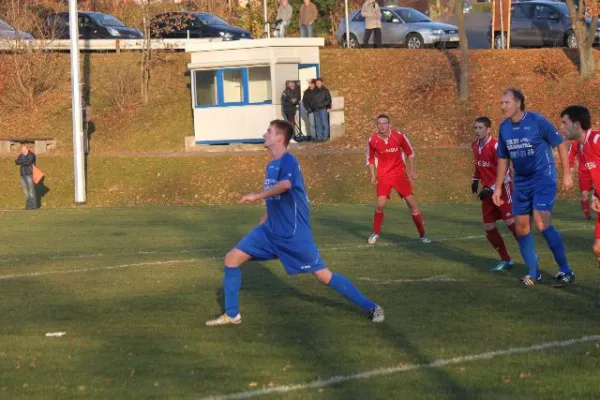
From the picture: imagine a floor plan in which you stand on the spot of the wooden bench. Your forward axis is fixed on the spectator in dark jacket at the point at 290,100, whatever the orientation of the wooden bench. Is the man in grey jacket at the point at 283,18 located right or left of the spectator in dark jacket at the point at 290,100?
left

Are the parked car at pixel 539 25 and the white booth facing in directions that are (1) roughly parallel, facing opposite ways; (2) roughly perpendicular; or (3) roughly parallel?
roughly perpendicular

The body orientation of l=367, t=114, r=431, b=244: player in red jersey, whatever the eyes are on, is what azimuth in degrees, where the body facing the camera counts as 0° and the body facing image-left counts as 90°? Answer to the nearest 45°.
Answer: approximately 0°

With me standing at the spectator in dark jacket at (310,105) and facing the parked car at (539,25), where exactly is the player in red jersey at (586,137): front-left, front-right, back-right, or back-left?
back-right

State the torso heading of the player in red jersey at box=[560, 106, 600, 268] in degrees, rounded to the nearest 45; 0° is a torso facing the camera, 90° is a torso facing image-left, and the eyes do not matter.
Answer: approximately 45°

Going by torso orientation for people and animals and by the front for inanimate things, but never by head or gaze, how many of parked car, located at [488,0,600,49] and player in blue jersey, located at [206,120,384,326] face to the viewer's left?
1

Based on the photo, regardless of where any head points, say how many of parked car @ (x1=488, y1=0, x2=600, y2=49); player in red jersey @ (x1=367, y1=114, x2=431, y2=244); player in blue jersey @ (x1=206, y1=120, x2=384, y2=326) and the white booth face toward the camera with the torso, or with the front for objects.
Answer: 2

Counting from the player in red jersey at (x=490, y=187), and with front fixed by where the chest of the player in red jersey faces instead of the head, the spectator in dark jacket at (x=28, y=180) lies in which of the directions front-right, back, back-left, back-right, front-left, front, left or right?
right
